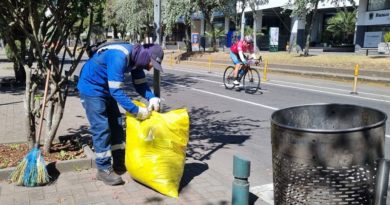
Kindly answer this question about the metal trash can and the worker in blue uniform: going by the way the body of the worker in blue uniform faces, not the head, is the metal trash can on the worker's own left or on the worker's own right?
on the worker's own right

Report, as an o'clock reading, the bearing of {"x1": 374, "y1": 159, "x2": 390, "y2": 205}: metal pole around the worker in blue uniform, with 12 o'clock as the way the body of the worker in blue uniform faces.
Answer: The metal pole is roughly at 2 o'clock from the worker in blue uniform.

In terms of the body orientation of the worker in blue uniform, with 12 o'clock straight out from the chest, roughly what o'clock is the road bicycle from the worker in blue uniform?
The road bicycle is roughly at 10 o'clock from the worker in blue uniform.

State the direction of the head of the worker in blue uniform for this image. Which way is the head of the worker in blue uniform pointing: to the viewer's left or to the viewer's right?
to the viewer's right

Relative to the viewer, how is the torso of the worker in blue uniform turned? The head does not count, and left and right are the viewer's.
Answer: facing to the right of the viewer

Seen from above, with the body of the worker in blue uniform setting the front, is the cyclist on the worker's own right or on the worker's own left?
on the worker's own left

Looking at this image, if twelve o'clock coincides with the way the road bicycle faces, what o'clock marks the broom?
The broom is roughly at 2 o'clock from the road bicycle.
